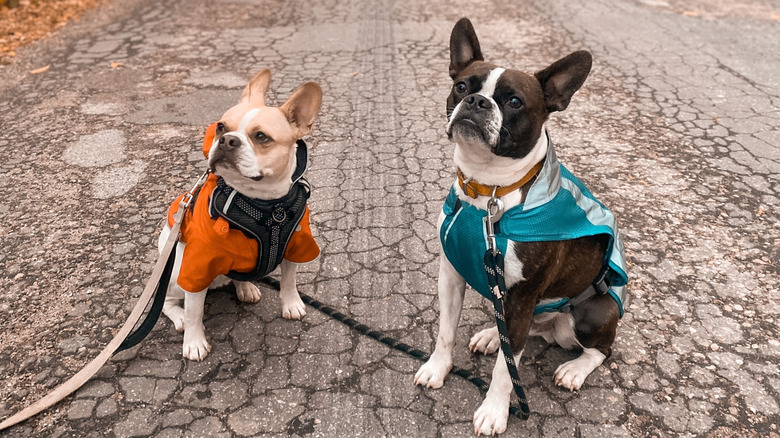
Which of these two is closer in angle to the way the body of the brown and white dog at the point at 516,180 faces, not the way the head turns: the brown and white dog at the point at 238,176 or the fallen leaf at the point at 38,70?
the brown and white dog

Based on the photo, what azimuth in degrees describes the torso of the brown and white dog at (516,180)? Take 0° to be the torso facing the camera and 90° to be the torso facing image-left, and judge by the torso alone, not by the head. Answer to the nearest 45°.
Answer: approximately 45°

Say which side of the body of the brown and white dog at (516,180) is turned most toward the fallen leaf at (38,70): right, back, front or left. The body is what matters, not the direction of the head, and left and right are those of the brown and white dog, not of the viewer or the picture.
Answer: right

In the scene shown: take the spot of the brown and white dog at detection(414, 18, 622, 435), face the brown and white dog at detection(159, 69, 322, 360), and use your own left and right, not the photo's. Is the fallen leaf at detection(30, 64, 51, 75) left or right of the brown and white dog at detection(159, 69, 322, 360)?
right
